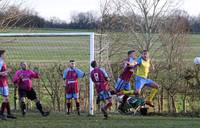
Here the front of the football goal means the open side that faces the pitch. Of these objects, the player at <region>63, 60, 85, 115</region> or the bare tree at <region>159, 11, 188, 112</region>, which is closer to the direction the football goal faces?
the player

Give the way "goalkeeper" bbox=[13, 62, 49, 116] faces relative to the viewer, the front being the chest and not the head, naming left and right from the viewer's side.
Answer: facing the viewer

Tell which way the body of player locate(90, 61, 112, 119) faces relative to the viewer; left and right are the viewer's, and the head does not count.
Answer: facing away from the viewer and to the right of the viewer

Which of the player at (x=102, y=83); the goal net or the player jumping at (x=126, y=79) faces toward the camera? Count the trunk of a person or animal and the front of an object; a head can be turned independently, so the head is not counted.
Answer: the goal net

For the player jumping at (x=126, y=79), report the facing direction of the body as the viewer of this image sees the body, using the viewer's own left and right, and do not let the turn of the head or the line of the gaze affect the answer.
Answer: facing to the right of the viewer

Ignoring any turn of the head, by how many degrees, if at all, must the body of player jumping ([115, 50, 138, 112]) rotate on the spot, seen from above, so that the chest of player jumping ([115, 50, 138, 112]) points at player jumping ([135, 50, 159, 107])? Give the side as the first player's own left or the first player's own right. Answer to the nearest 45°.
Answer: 0° — they already face them

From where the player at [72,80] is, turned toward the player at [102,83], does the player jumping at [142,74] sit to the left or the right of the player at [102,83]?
left

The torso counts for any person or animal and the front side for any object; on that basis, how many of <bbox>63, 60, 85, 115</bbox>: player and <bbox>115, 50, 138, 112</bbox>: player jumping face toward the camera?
1

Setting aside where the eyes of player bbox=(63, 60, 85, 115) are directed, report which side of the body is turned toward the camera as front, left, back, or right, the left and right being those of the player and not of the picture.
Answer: front

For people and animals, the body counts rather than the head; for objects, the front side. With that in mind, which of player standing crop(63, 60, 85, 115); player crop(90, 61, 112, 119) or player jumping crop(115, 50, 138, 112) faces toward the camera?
player standing crop(63, 60, 85, 115)

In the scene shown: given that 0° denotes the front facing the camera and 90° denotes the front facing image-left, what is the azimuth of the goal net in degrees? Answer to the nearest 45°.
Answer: approximately 0°
